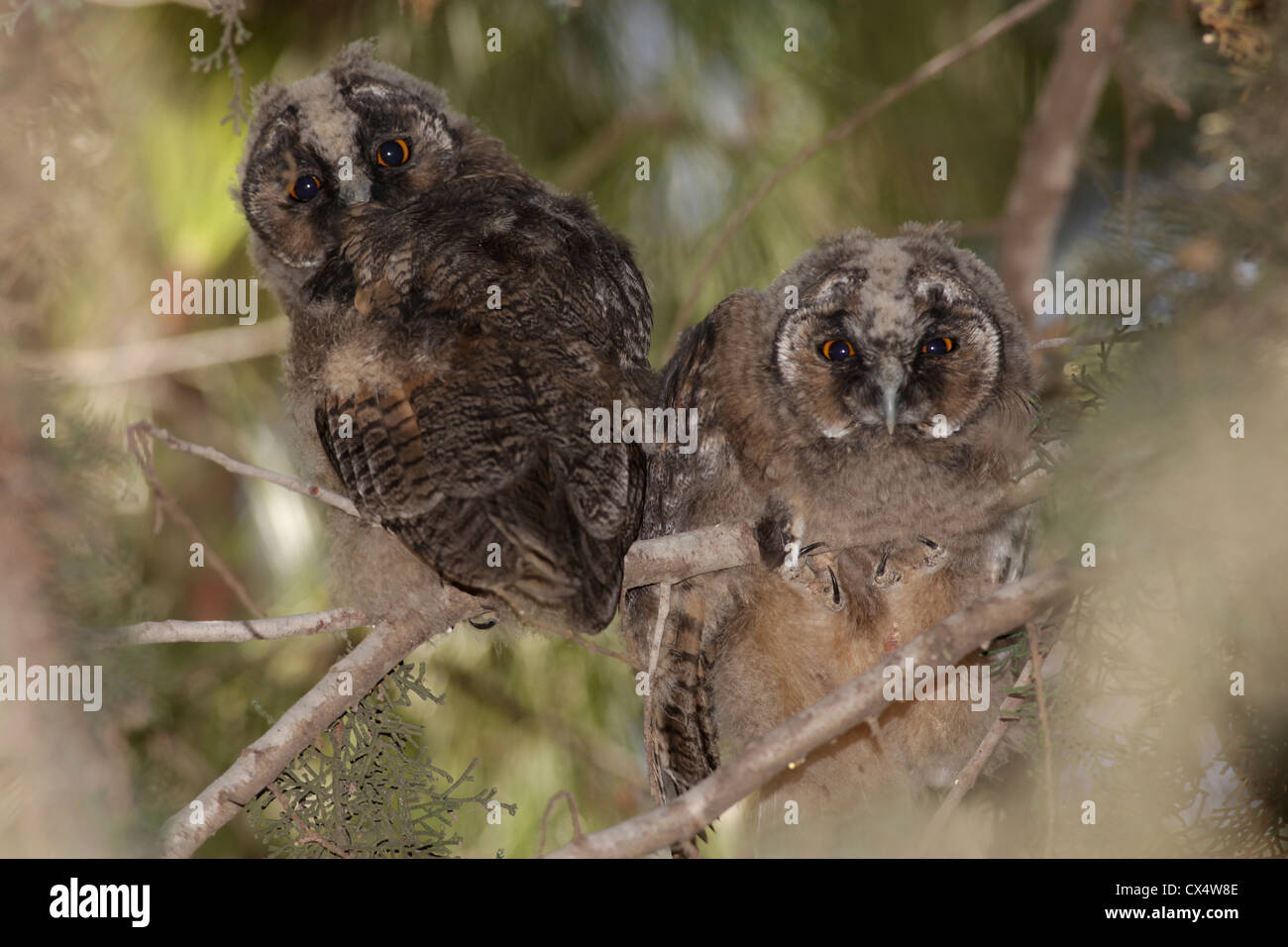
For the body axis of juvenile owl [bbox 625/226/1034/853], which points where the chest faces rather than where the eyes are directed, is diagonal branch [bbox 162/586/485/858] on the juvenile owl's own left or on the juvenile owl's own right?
on the juvenile owl's own right

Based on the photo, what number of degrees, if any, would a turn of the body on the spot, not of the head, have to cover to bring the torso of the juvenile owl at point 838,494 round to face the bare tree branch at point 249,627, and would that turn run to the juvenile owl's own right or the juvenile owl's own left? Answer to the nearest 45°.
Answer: approximately 45° to the juvenile owl's own right

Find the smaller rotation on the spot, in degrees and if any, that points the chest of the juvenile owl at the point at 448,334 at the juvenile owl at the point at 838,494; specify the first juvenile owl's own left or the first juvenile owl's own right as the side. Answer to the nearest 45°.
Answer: approximately 135° to the first juvenile owl's own right

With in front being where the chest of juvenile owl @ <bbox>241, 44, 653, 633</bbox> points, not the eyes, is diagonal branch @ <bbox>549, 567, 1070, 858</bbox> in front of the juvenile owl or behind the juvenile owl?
behind

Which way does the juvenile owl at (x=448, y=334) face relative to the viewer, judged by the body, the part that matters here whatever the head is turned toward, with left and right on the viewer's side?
facing away from the viewer and to the left of the viewer

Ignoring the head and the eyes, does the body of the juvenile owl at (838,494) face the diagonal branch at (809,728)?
yes

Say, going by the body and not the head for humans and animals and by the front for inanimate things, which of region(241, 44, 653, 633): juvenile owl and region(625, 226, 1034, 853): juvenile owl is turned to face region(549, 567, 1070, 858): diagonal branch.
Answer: region(625, 226, 1034, 853): juvenile owl

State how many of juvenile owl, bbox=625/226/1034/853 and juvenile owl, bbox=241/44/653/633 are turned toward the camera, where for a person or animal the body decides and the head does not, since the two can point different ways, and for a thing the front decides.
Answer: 1

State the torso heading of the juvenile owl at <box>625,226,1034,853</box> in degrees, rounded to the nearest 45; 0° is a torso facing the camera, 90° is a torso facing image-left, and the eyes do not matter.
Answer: approximately 0°
